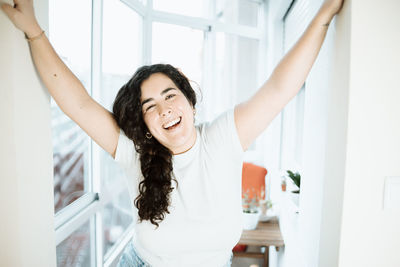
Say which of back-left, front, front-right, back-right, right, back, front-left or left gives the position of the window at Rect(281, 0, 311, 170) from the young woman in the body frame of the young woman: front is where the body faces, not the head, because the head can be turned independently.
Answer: back-left

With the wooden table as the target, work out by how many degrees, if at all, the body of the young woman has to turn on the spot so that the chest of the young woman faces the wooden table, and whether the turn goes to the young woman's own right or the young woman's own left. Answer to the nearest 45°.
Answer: approximately 135° to the young woman's own left

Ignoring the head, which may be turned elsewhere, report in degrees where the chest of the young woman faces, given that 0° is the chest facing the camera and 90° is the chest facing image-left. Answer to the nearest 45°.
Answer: approximately 0°

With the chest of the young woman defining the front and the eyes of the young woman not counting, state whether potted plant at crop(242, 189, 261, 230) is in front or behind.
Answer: behind

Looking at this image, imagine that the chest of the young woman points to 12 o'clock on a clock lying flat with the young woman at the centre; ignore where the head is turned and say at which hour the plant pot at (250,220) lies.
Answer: The plant pot is roughly at 7 o'clock from the young woman.

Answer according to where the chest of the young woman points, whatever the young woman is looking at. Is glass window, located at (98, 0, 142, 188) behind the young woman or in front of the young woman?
behind

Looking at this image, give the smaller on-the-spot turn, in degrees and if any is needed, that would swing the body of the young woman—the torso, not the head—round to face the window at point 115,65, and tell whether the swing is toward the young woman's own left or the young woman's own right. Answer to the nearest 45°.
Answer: approximately 180°
